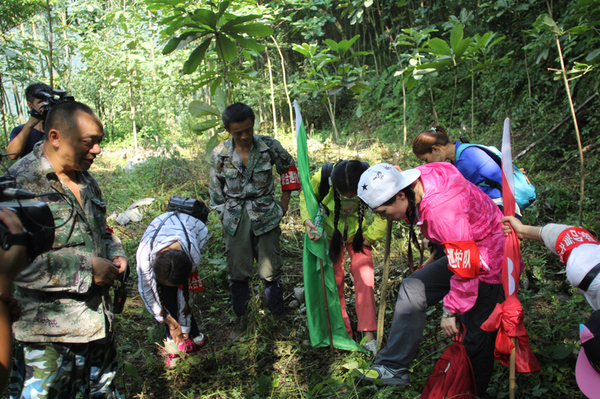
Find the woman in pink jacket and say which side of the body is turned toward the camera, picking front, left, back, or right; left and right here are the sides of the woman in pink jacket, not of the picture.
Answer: left

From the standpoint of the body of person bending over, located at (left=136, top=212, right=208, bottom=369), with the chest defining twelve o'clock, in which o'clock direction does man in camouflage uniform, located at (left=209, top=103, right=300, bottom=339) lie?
The man in camouflage uniform is roughly at 8 o'clock from the person bending over.

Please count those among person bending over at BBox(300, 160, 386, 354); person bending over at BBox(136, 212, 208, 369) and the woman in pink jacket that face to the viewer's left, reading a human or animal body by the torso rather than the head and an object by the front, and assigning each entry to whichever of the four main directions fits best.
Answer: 1

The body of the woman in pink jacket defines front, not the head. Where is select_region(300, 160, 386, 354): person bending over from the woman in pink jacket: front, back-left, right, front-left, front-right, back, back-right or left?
front-right

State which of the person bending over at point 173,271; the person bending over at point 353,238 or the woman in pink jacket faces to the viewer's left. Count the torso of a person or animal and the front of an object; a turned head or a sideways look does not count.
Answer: the woman in pink jacket

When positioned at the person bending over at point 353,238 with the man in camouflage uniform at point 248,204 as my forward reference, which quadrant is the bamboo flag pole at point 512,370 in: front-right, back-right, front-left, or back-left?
back-left

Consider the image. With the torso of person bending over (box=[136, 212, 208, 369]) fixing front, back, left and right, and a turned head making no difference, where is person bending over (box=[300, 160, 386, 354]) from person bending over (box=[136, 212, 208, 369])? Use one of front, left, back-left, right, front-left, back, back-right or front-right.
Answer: left

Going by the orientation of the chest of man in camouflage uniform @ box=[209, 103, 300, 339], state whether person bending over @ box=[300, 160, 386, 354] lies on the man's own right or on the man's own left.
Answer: on the man's own left

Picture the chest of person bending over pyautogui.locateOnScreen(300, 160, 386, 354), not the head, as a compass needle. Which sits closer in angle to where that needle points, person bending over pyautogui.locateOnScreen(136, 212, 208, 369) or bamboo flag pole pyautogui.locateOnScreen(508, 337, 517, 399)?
the bamboo flag pole

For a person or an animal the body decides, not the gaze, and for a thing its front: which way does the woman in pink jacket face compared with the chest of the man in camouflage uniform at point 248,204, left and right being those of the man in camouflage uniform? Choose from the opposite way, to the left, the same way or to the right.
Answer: to the right
